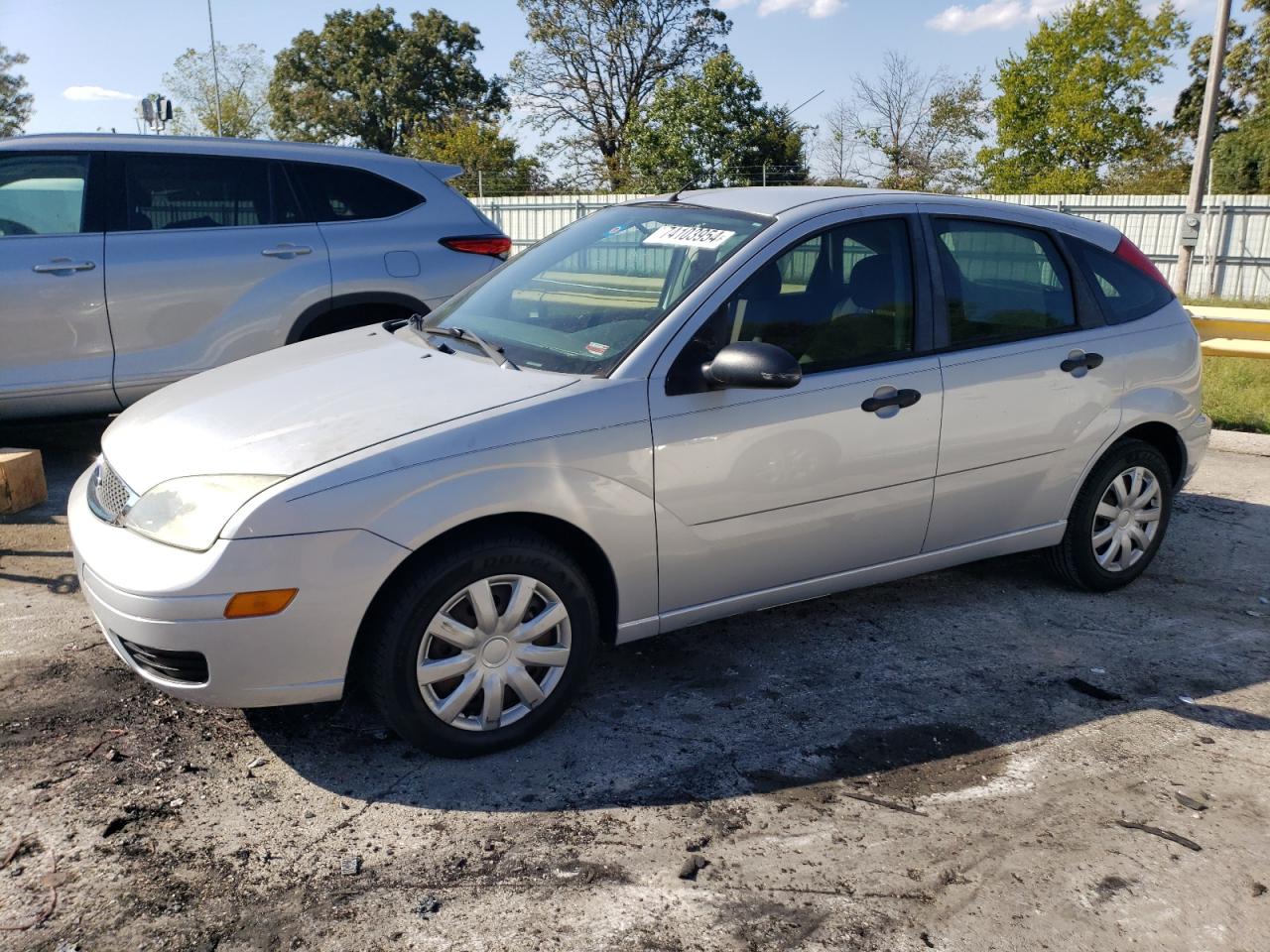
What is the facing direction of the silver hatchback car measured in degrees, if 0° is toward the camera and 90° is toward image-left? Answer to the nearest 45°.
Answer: approximately 45°

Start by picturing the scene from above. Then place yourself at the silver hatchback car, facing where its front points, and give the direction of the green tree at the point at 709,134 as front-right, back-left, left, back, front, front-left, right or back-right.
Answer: back-right

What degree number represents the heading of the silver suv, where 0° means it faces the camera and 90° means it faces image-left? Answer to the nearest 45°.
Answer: approximately 90°

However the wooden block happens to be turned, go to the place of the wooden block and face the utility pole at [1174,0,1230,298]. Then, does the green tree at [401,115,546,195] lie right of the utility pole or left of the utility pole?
left

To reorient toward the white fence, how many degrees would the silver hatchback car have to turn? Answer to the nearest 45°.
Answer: approximately 180°

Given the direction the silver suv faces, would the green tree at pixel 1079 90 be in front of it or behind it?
behind

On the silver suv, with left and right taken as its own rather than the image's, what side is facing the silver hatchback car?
left

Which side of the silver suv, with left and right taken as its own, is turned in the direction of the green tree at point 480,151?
right

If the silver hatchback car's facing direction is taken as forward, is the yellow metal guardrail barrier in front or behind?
behind

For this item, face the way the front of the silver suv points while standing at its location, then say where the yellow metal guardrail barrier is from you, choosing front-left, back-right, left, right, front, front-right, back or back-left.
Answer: back

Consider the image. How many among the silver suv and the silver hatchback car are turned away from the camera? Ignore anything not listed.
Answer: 0

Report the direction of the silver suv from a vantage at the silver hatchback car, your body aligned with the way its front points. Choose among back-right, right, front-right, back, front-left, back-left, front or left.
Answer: right

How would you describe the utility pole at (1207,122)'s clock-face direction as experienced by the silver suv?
The utility pole is roughly at 5 o'clock from the silver suv.

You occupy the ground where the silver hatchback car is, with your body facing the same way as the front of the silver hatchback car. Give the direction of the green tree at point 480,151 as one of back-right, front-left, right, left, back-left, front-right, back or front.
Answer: back-right
